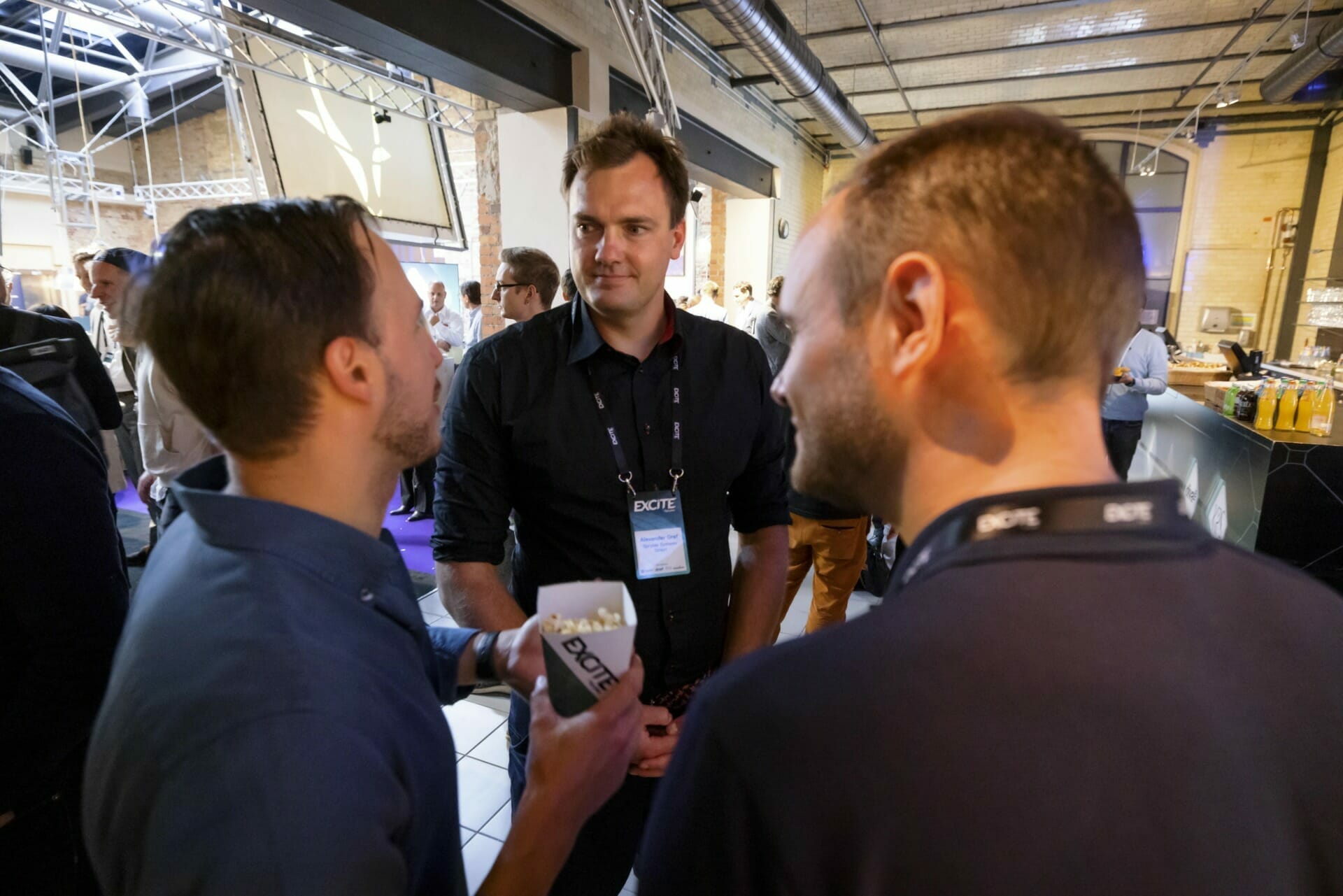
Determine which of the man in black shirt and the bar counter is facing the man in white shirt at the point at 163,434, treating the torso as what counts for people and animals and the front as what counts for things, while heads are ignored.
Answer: the bar counter

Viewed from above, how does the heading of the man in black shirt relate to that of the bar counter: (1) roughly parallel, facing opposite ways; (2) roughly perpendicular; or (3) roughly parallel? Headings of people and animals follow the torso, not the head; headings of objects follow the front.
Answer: roughly perpendicular

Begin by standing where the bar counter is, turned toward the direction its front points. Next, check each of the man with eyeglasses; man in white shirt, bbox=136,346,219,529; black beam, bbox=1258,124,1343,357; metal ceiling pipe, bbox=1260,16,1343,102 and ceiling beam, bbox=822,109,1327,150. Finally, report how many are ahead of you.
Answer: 2

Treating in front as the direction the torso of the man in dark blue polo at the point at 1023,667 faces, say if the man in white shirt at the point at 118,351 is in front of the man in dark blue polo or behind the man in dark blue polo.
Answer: in front

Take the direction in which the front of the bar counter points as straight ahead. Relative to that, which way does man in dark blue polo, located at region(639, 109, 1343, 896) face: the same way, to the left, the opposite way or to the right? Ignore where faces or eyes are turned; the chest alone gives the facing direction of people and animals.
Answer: to the right

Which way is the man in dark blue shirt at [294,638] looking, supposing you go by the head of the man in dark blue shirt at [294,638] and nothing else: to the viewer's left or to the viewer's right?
to the viewer's right

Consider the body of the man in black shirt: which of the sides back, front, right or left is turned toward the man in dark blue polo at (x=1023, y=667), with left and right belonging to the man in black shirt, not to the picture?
front

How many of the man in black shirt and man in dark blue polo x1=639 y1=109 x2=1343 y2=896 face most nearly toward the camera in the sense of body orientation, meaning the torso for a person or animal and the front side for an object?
1

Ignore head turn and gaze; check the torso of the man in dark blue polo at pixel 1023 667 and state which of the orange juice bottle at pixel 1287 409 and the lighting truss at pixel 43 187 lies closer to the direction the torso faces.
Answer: the lighting truss

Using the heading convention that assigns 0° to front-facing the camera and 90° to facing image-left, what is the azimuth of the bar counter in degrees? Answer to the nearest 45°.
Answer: approximately 45°

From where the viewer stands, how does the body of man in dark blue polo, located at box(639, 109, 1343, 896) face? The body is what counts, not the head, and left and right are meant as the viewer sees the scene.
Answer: facing away from the viewer and to the left of the viewer

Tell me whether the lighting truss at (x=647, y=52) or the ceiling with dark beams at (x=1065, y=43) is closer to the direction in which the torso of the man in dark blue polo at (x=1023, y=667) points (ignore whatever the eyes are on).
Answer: the lighting truss

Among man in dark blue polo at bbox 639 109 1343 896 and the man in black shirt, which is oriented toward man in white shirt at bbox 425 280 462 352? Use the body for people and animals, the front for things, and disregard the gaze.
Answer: the man in dark blue polo
